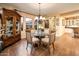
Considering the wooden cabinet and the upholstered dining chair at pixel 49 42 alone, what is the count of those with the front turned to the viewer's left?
1

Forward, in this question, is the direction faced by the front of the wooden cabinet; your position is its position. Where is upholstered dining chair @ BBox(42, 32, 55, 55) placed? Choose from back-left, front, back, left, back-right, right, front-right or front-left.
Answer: front-left

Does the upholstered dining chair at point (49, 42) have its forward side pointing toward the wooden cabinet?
yes

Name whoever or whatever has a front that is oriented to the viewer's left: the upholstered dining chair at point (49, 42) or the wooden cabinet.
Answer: the upholstered dining chair

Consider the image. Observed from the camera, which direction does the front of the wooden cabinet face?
facing the viewer and to the right of the viewer

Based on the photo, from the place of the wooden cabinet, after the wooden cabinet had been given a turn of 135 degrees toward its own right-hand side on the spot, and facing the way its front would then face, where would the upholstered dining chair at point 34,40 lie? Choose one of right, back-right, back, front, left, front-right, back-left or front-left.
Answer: back

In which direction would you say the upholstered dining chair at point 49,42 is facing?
to the viewer's left
